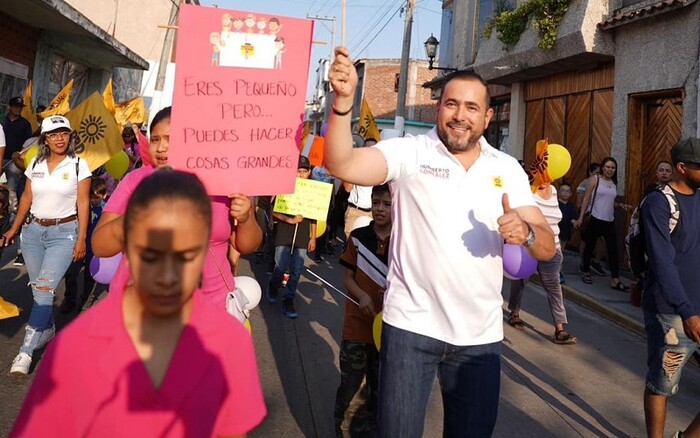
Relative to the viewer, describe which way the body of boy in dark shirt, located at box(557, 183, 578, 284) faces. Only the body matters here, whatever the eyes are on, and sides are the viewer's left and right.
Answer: facing the viewer

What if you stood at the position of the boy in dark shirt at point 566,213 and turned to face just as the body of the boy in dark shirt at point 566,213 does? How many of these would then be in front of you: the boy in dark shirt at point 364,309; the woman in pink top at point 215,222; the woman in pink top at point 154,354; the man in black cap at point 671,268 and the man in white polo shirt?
5

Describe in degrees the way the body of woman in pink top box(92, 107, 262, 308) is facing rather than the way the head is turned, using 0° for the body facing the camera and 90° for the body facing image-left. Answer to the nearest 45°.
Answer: approximately 0°

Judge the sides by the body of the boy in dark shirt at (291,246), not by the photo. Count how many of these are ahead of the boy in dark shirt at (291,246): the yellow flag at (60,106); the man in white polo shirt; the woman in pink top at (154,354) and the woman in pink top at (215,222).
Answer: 3

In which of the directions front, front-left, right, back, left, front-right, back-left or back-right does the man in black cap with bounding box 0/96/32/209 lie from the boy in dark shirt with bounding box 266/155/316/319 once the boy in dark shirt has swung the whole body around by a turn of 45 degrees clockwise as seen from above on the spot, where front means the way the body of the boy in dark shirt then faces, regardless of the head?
right

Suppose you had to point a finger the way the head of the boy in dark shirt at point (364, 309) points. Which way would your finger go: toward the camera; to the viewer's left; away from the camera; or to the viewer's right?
toward the camera

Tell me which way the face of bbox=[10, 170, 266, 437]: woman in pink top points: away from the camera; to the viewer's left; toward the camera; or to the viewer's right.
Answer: toward the camera

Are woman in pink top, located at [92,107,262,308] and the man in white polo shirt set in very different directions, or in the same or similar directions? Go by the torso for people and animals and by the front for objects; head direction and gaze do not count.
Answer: same or similar directions

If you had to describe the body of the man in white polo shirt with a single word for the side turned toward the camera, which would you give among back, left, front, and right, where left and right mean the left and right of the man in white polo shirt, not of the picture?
front

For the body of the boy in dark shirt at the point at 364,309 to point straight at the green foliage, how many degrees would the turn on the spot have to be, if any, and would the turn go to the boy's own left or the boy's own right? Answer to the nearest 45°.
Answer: approximately 135° to the boy's own left

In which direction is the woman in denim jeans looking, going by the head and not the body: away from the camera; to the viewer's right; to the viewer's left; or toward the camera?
toward the camera

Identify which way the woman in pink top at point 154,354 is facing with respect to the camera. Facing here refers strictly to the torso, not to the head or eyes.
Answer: toward the camera

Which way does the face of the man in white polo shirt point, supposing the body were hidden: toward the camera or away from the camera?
toward the camera

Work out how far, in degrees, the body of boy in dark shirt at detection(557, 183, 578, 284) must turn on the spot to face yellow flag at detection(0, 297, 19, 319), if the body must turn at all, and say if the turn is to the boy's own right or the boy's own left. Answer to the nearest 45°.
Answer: approximately 45° to the boy's own right

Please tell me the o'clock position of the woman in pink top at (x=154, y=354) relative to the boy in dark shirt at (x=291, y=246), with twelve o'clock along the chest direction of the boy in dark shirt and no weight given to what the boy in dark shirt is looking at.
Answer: The woman in pink top is roughly at 12 o'clock from the boy in dark shirt.

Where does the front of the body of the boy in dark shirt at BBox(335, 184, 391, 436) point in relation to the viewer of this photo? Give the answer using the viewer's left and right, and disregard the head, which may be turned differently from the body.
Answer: facing the viewer and to the right of the viewer
